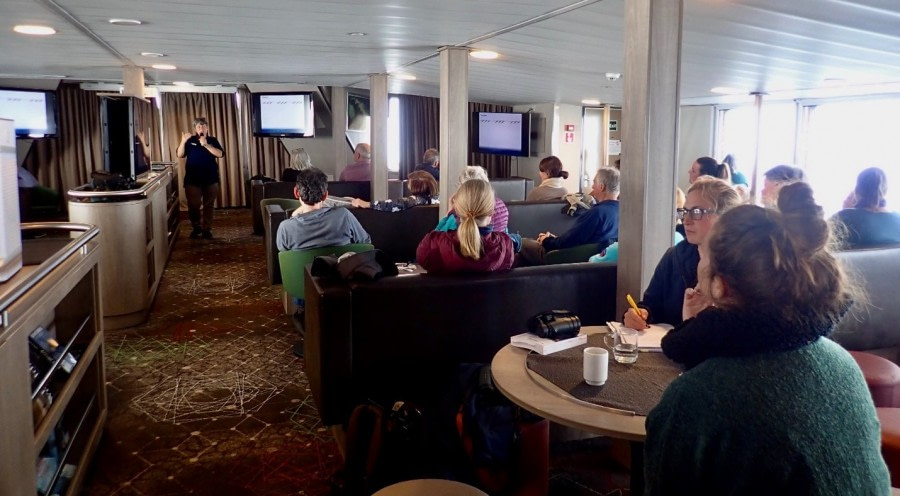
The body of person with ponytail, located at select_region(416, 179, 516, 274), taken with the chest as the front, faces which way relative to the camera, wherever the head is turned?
away from the camera

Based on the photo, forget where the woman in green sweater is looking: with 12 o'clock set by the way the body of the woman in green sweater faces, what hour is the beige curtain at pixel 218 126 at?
The beige curtain is roughly at 12 o'clock from the woman in green sweater.

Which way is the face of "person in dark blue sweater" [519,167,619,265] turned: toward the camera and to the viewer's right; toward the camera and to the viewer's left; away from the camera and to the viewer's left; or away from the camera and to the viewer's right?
away from the camera and to the viewer's left

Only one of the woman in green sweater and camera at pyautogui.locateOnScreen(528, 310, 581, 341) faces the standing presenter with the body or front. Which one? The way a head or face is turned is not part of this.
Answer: the woman in green sweater

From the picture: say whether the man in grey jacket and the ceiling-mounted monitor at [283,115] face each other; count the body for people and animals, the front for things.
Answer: yes

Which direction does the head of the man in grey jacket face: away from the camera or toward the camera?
away from the camera

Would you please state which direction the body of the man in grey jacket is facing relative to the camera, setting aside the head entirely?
away from the camera

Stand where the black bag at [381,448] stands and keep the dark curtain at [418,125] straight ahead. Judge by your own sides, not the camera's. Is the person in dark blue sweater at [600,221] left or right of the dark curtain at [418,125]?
right

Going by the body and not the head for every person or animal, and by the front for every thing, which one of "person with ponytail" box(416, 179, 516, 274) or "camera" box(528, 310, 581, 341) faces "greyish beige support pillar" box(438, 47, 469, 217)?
the person with ponytail

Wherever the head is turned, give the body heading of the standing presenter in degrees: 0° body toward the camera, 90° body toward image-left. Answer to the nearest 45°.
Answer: approximately 0°
